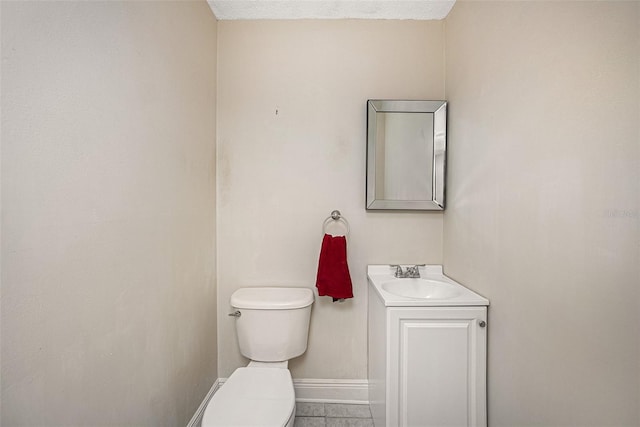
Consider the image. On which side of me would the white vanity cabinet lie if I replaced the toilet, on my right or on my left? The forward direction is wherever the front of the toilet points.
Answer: on my left

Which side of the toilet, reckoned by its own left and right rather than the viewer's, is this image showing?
front

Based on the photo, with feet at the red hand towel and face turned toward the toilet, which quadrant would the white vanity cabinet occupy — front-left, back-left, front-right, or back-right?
back-left

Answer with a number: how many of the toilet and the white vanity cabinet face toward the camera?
2

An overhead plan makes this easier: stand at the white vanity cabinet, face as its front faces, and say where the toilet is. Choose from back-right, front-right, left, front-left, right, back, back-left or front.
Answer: right

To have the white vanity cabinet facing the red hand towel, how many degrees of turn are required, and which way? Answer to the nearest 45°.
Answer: approximately 135° to its right

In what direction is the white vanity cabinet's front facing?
toward the camera

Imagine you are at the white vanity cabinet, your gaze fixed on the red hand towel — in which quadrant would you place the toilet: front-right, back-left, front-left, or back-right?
front-left
